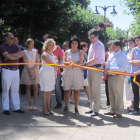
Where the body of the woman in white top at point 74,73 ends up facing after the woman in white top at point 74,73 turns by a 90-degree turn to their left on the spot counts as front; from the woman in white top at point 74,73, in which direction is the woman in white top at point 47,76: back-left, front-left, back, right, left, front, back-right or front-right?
back

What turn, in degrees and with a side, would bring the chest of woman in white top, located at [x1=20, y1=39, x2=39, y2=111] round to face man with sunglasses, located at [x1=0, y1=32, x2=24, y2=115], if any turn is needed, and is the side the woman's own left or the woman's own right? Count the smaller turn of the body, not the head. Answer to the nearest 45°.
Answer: approximately 45° to the woman's own right

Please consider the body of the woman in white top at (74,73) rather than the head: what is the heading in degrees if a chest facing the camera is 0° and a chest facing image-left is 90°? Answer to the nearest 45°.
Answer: approximately 0°

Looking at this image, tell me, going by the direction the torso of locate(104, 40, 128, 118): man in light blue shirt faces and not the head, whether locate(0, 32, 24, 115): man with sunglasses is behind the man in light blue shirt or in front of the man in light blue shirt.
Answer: in front

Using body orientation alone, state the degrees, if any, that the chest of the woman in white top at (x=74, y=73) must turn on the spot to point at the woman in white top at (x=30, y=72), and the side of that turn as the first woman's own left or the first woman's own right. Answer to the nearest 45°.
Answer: approximately 135° to the first woman's own right

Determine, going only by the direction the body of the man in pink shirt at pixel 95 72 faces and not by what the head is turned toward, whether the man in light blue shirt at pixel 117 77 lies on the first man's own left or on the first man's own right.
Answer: on the first man's own left

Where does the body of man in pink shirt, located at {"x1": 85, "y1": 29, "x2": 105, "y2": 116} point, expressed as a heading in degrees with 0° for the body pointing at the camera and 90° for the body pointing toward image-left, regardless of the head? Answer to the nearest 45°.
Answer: approximately 45°

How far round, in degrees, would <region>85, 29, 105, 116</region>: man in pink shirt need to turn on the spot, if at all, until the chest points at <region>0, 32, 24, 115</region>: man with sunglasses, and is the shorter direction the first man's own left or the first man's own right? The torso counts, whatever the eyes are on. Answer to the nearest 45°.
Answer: approximately 45° to the first man's own right

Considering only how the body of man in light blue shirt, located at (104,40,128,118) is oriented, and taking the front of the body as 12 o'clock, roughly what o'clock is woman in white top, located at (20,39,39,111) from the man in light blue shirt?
The woman in white top is roughly at 2 o'clock from the man in light blue shirt.

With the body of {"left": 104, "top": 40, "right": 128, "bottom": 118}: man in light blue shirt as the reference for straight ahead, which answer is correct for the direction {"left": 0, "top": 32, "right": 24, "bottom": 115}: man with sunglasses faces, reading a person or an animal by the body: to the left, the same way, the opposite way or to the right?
to the left

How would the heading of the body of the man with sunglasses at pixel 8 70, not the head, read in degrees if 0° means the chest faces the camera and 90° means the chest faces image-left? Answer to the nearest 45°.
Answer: approximately 315°
